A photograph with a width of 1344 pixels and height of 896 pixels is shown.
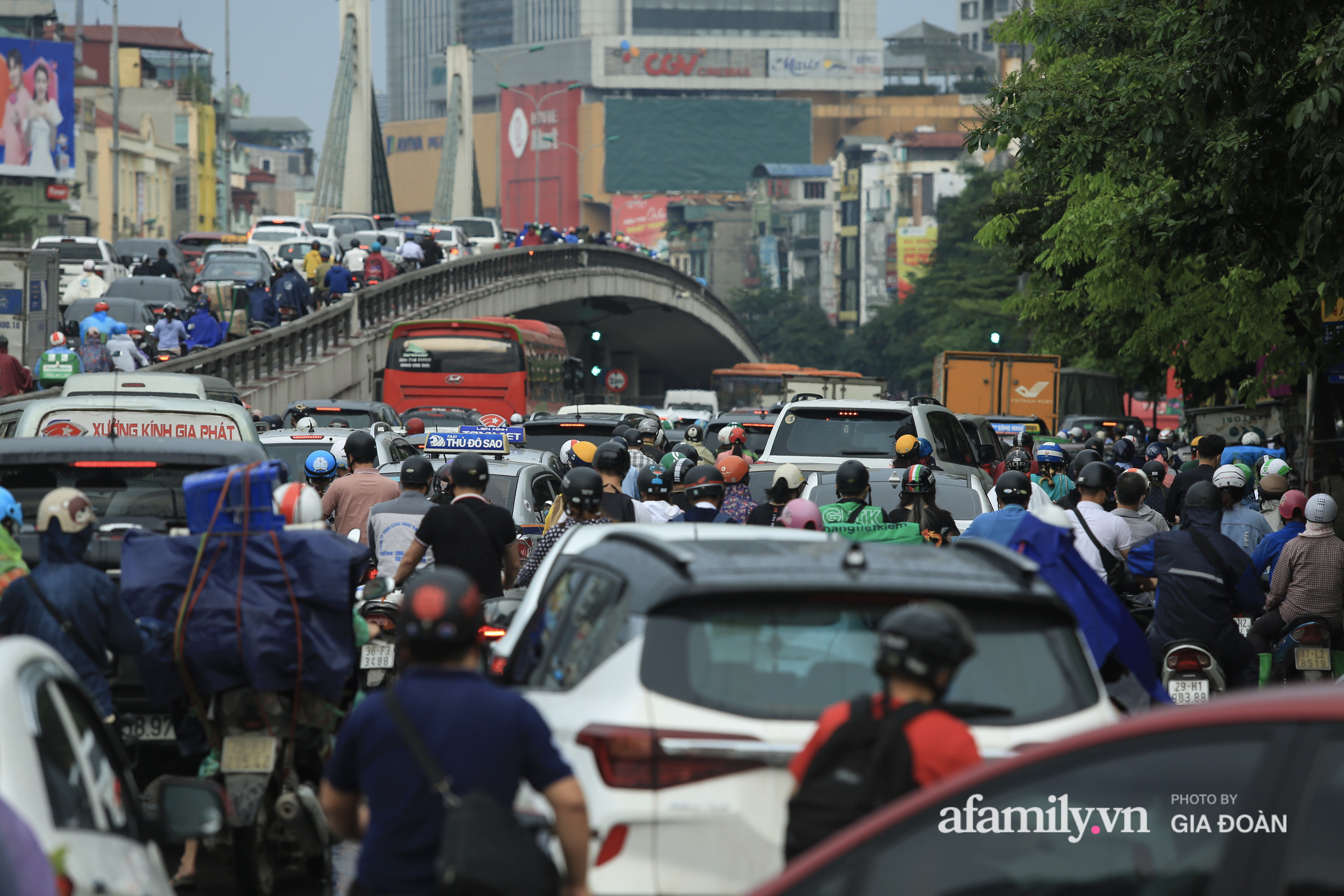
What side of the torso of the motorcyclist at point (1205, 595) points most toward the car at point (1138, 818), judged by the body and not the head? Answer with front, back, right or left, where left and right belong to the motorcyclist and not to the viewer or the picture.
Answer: back

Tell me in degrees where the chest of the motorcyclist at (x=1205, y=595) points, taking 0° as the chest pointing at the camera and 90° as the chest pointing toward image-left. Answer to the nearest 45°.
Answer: approximately 180°

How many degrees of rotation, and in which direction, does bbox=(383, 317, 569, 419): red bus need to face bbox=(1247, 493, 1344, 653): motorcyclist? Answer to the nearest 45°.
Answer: approximately 135° to its right

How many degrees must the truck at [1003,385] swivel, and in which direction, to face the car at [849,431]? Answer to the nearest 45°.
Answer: approximately 180°

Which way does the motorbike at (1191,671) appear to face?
away from the camera

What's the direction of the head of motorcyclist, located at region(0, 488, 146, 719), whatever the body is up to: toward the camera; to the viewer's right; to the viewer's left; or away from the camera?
away from the camera

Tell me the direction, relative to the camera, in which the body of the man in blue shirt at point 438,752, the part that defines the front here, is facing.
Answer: away from the camera

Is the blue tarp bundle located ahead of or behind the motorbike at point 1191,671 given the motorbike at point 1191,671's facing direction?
behind

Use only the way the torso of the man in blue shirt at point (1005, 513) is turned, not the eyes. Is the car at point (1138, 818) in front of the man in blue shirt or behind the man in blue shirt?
behind

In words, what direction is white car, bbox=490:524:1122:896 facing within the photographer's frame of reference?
facing away from the viewer and to the left of the viewer

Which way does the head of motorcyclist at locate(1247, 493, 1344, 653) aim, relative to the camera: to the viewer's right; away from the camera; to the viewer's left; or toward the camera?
away from the camera

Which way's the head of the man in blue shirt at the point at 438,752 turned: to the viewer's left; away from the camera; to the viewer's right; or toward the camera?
away from the camera

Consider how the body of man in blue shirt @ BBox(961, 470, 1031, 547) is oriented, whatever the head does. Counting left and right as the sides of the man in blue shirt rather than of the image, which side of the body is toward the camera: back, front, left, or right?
back
